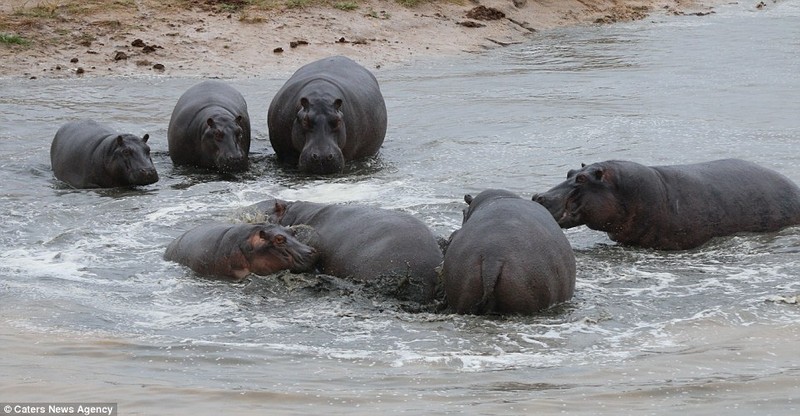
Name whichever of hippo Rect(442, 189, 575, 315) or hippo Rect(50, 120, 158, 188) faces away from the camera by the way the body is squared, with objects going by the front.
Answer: hippo Rect(442, 189, 575, 315)

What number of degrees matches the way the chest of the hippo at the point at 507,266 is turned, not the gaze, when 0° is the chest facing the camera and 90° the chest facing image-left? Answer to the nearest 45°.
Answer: approximately 180°

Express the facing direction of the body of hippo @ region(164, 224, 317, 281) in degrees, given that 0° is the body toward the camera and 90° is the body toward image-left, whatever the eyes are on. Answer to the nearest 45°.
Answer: approximately 270°

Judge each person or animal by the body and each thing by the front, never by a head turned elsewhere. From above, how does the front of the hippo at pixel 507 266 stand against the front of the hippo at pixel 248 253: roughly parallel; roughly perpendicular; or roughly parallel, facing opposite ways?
roughly perpendicular

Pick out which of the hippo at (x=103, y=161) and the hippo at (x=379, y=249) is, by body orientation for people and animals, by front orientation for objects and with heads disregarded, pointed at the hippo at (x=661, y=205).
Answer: the hippo at (x=103, y=161)

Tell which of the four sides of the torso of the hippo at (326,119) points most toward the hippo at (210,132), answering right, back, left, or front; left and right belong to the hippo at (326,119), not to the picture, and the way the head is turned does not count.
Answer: right

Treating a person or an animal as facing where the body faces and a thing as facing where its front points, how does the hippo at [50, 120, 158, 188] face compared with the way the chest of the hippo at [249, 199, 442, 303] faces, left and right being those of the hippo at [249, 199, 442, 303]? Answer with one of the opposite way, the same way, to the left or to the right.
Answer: the opposite way

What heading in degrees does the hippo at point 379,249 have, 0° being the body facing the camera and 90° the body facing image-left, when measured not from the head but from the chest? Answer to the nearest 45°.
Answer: approximately 135°

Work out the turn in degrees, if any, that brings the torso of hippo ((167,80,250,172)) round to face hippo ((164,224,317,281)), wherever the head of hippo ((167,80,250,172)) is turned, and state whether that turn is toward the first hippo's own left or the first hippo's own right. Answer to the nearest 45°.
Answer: approximately 45° to the first hippo's own right
